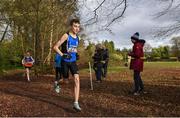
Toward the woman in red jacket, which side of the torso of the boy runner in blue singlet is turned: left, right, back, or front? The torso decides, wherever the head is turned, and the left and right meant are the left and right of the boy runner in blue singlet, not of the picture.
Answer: left

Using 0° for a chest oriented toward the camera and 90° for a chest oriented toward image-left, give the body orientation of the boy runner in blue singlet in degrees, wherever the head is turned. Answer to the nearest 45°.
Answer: approximately 315°

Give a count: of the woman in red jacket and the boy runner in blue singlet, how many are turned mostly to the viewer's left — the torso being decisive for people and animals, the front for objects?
1

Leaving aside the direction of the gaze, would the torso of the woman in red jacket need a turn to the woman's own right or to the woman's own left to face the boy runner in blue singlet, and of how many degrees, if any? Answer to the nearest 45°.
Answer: approximately 45° to the woman's own left

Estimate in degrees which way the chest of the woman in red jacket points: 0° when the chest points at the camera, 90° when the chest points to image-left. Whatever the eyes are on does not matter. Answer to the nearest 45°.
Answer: approximately 90°
